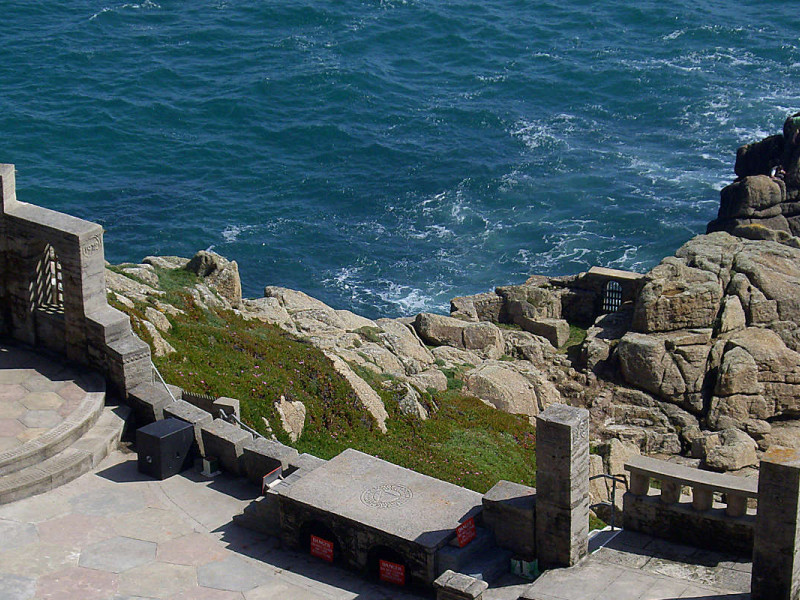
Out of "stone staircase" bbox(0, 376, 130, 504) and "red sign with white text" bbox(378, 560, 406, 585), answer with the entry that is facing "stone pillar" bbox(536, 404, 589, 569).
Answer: the stone staircase

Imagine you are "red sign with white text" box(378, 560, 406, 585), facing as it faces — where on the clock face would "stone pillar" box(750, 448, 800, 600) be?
The stone pillar is roughly at 8 o'clock from the red sign with white text.

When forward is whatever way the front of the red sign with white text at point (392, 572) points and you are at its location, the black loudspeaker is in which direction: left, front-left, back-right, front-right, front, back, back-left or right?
right

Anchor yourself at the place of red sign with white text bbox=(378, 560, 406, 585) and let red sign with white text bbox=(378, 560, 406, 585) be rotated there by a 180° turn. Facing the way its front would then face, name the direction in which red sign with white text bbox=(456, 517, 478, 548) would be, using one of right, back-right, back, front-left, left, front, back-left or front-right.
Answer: front-right

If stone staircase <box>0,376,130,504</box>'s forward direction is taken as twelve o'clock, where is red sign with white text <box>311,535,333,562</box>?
The red sign with white text is roughly at 12 o'clock from the stone staircase.

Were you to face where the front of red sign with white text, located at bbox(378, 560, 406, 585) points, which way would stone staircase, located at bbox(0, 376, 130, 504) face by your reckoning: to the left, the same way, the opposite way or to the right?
to the left

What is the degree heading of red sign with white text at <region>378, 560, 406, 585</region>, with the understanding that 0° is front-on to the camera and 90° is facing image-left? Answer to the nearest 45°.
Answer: approximately 45°

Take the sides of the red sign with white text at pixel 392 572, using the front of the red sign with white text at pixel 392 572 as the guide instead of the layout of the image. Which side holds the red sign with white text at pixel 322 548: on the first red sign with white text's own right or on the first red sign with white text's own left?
on the first red sign with white text's own right

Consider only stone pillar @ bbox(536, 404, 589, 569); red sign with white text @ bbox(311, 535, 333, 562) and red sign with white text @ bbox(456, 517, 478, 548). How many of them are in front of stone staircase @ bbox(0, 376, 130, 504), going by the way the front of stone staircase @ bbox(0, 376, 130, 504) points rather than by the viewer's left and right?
3

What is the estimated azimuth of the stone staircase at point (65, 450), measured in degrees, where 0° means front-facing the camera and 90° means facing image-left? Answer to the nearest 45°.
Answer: approximately 315°

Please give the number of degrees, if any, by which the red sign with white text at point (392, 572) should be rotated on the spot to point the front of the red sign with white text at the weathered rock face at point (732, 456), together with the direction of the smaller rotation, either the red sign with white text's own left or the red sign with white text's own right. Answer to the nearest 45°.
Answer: approximately 180°

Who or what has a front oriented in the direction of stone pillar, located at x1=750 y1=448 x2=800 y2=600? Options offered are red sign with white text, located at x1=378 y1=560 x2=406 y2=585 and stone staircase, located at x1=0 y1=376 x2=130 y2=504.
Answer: the stone staircase

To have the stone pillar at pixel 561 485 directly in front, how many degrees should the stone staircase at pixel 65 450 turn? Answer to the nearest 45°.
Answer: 0° — it already faces it

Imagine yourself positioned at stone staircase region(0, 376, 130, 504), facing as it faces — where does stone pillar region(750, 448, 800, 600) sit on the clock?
The stone pillar is roughly at 12 o'clock from the stone staircase.

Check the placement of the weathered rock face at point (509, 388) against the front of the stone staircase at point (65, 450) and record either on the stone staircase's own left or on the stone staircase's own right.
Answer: on the stone staircase's own left

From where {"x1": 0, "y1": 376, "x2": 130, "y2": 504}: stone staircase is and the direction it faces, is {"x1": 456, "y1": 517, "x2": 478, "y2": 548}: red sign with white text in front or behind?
in front

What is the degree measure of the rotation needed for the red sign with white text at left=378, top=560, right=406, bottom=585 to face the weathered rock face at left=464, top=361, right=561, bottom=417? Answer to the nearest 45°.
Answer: approximately 135° to its right
